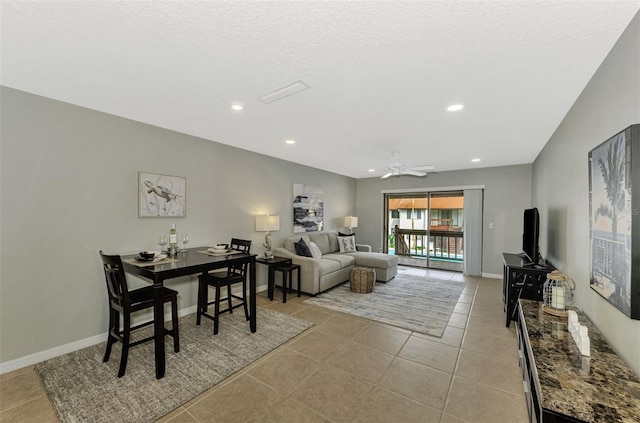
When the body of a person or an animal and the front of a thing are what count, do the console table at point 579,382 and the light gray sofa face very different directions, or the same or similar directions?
very different directions

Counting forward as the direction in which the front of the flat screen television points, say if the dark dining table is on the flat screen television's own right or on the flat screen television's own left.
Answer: on the flat screen television's own left

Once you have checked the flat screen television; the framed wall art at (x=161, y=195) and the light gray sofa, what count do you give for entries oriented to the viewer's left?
1

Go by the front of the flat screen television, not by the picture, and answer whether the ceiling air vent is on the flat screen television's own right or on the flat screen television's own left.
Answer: on the flat screen television's own left

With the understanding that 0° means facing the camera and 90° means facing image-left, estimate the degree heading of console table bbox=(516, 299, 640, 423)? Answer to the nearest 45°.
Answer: approximately 90°

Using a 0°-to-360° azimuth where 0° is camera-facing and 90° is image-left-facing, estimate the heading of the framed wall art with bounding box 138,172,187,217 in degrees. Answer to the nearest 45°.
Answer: approximately 315°

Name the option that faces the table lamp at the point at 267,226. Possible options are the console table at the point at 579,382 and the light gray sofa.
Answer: the console table

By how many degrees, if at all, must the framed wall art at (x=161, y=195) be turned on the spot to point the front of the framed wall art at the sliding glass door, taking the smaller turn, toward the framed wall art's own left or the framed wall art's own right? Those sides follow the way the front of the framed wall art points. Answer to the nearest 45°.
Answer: approximately 45° to the framed wall art's own left

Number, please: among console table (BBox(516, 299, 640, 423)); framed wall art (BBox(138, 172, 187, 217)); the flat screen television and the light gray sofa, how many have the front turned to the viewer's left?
2

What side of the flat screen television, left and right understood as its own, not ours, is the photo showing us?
left

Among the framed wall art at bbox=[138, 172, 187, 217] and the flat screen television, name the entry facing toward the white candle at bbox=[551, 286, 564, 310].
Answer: the framed wall art

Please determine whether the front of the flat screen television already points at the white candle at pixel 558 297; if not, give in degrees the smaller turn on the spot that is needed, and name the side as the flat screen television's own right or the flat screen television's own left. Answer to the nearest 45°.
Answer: approximately 90° to the flat screen television's own left
